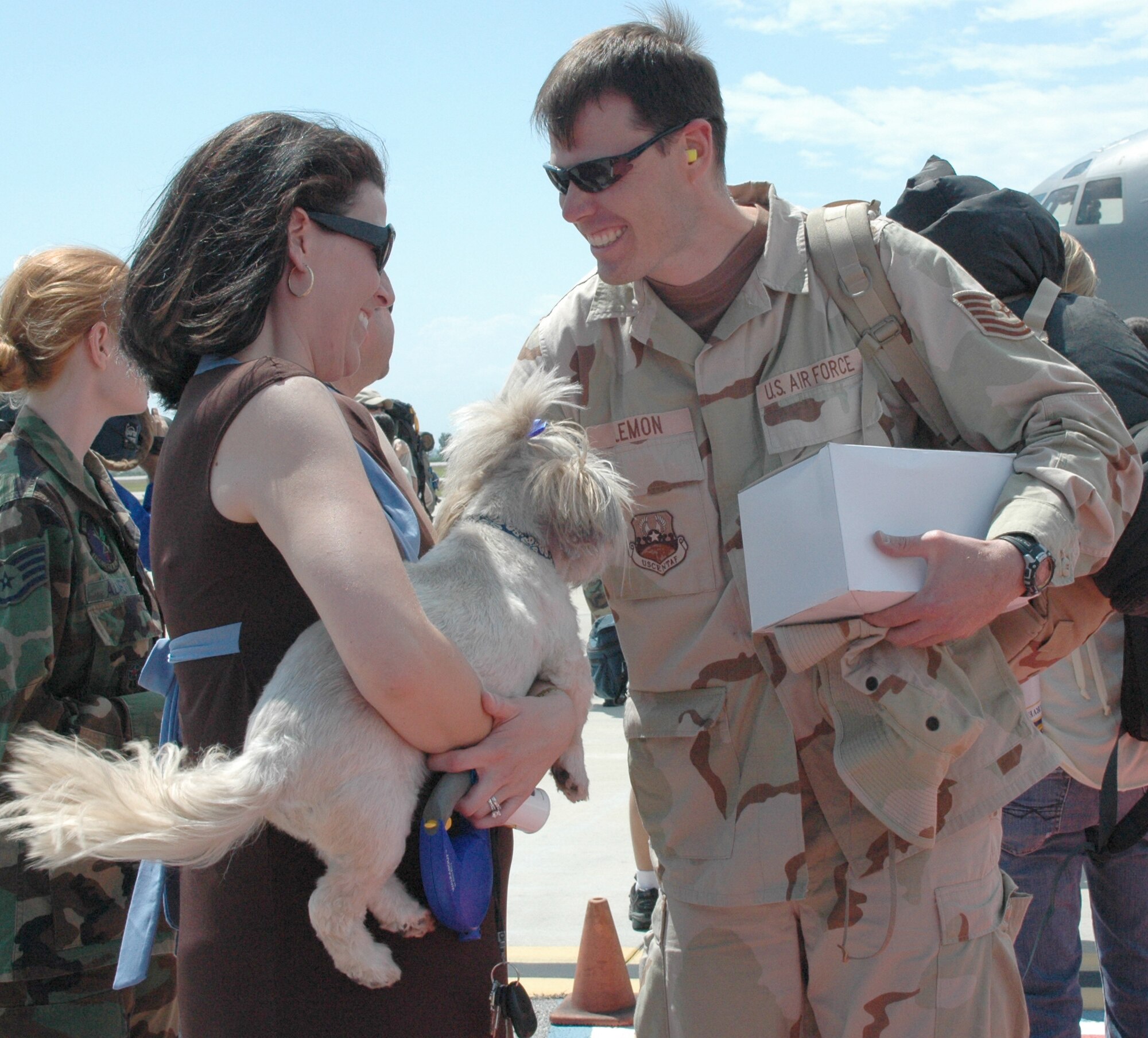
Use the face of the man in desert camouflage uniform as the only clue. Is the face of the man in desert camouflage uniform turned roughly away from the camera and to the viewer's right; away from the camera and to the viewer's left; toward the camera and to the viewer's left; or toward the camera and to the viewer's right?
toward the camera and to the viewer's left

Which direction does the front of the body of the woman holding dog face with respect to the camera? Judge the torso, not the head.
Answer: to the viewer's right

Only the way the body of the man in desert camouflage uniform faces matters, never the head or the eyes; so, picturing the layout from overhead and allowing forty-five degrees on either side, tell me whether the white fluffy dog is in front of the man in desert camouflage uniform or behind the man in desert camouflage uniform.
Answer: in front

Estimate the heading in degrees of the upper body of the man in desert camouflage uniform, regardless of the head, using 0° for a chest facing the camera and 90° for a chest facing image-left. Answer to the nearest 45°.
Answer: approximately 45°

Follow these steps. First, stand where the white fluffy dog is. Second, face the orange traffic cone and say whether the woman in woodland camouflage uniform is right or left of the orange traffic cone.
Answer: left

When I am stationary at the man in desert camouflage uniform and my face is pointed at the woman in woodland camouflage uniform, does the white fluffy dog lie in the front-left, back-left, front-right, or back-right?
front-left

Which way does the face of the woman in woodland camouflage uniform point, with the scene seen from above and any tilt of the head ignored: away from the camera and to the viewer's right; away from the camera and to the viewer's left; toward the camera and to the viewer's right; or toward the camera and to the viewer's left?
away from the camera and to the viewer's right

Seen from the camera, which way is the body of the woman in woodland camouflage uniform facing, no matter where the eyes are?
to the viewer's right

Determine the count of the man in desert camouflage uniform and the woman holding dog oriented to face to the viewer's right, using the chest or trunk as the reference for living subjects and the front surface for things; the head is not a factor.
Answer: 1

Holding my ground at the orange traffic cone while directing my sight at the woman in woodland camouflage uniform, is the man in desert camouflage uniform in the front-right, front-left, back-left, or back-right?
front-left
